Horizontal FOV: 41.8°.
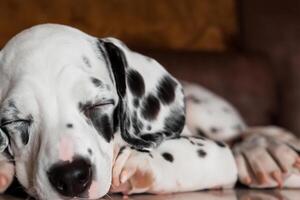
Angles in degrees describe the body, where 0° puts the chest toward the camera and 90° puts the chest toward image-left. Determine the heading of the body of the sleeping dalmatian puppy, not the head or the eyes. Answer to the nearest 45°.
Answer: approximately 45°
